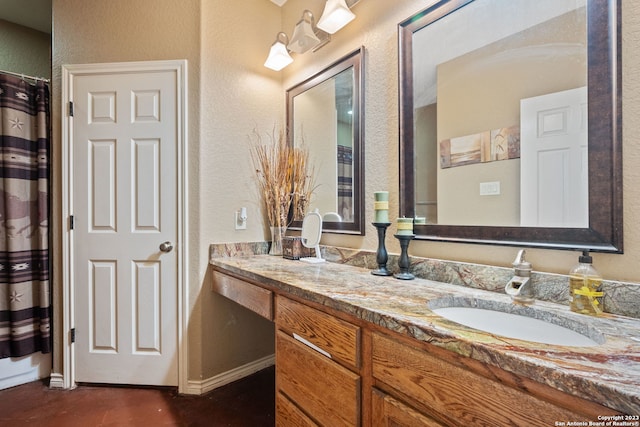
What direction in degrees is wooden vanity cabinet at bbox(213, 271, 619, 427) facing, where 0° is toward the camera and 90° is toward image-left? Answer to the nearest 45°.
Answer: approximately 45°

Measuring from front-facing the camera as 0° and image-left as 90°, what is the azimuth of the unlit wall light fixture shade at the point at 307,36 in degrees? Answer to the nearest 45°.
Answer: approximately 45°

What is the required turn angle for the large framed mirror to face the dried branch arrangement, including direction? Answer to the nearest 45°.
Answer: approximately 45° to its right

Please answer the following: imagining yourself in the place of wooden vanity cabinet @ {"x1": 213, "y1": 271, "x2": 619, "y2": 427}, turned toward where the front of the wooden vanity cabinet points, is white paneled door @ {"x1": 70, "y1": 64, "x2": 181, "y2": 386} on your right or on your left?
on your right

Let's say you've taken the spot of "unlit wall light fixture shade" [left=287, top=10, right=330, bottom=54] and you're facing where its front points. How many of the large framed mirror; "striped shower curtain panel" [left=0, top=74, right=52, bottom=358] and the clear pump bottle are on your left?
2

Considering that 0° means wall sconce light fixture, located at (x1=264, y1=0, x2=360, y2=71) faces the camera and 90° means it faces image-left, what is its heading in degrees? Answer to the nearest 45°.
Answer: approximately 45°

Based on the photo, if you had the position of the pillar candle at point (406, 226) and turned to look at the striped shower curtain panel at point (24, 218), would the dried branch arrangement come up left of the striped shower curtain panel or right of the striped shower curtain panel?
right

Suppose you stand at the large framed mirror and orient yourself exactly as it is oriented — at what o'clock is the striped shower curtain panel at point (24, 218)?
The striped shower curtain panel is roughly at 1 o'clock from the large framed mirror.

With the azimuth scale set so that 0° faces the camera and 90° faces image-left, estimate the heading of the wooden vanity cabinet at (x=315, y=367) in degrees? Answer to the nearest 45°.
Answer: approximately 45°
